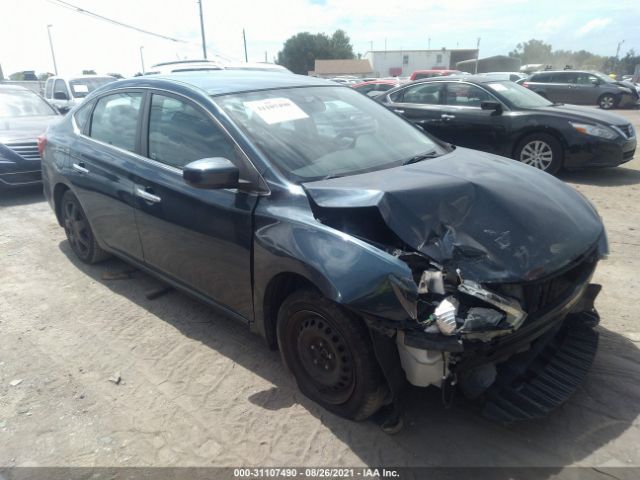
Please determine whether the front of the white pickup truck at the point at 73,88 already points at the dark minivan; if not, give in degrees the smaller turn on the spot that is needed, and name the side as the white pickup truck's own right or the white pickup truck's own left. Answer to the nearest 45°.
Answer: approximately 45° to the white pickup truck's own left

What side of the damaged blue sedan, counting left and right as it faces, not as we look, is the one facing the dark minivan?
left

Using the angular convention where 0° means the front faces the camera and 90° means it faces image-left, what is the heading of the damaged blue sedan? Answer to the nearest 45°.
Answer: approximately 315°

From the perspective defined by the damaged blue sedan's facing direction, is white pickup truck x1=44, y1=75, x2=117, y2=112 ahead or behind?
behind
